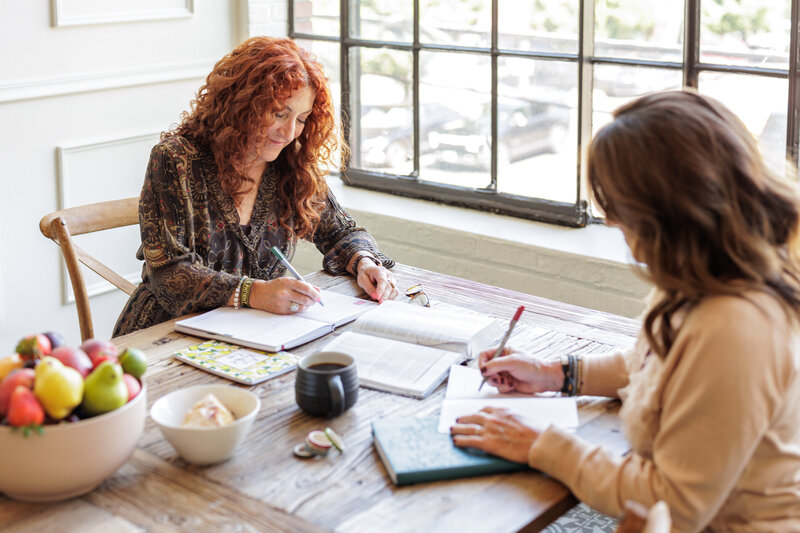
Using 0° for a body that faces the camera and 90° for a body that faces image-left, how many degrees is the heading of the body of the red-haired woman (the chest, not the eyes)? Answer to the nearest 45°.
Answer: approximately 315°

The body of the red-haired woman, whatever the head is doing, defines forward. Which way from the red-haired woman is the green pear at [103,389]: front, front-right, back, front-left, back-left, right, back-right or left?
front-right

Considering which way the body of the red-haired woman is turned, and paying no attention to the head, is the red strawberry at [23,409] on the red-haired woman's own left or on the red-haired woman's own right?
on the red-haired woman's own right

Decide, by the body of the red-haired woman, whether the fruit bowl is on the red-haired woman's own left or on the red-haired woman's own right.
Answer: on the red-haired woman's own right

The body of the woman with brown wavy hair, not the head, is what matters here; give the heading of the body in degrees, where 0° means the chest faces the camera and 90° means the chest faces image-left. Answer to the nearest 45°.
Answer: approximately 90°

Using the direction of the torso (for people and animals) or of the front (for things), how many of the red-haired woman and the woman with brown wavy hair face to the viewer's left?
1

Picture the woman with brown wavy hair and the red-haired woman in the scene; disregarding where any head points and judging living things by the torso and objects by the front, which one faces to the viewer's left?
the woman with brown wavy hair

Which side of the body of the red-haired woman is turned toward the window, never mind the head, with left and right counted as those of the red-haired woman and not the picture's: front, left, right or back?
left

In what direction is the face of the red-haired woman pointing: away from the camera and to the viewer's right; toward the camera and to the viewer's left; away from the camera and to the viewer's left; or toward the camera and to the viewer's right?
toward the camera and to the viewer's right

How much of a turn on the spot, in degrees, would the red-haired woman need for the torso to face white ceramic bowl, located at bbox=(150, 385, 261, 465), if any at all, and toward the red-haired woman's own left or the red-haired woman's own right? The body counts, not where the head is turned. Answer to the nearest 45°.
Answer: approximately 45° to the red-haired woman's own right

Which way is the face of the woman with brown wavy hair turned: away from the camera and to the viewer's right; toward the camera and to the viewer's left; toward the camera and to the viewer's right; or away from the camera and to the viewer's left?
away from the camera and to the viewer's left
